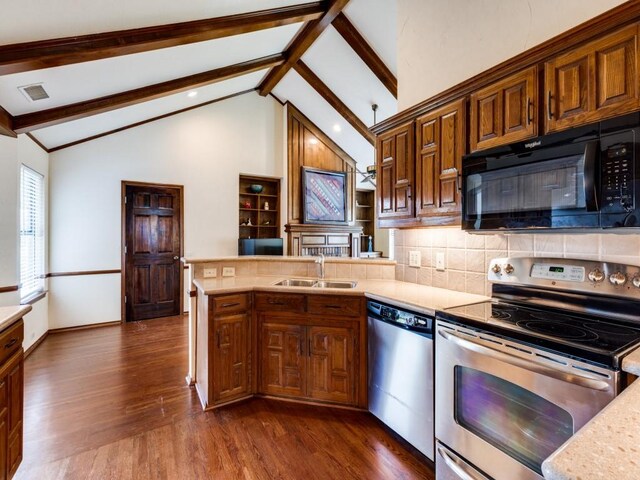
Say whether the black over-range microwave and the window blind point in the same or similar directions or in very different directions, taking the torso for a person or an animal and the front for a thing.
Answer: very different directions

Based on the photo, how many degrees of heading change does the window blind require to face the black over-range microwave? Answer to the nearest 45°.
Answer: approximately 45° to its right

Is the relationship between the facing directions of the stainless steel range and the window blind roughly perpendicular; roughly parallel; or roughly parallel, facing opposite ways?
roughly parallel, facing opposite ways

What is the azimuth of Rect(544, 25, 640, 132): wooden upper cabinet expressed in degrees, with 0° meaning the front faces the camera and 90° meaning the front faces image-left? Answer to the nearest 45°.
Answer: approximately 45°

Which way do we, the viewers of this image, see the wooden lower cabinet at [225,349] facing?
facing the viewer and to the right of the viewer

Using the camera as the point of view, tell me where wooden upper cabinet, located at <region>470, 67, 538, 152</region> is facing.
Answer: facing the viewer and to the left of the viewer

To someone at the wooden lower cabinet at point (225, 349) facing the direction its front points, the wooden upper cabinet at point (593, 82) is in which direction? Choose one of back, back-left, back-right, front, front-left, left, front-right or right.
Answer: front

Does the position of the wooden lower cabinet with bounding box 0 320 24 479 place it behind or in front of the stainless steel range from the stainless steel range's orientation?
in front

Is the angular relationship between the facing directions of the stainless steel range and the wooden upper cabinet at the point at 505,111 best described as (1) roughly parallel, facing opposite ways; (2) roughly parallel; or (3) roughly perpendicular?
roughly parallel

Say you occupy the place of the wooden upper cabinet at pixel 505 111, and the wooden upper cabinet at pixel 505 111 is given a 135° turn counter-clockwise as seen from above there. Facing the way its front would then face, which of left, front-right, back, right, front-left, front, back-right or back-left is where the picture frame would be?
back-left

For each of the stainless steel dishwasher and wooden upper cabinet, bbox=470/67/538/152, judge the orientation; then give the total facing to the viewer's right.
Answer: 0

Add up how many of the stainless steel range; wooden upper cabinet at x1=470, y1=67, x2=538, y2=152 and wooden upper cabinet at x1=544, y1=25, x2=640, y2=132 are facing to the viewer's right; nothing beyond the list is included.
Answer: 0
